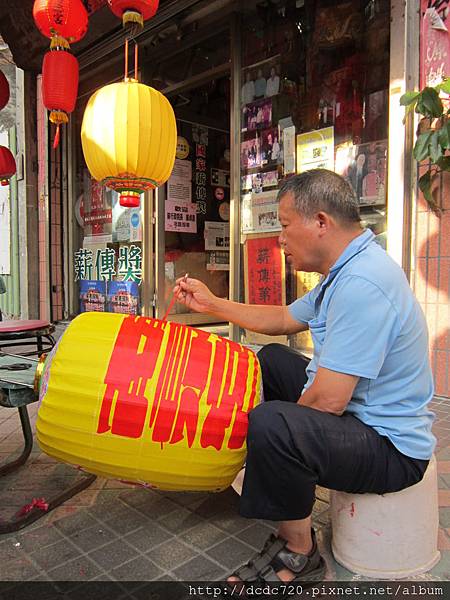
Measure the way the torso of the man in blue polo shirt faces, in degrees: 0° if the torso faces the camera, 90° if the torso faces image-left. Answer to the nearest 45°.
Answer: approximately 90°

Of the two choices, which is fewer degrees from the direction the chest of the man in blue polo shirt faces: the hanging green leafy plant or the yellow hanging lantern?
the yellow hanging lantern

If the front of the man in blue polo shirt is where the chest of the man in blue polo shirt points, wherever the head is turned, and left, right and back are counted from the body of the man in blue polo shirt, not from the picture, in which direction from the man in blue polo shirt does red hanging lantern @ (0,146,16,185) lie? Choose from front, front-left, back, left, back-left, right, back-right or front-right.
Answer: front-right

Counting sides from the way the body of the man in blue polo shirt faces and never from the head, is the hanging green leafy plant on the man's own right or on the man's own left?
on the man's own right

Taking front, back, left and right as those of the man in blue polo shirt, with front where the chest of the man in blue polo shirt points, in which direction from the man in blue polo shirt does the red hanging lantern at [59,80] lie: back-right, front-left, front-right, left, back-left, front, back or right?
front-right

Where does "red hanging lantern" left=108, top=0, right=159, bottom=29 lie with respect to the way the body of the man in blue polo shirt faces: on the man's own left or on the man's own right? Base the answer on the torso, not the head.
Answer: on the man's own right

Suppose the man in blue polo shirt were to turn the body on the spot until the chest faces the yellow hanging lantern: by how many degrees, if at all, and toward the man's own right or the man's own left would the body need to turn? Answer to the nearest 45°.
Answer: approximately 45° to the man's own right

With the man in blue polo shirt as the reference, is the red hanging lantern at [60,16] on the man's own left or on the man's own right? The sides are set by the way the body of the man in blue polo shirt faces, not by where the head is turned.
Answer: on the man's own right

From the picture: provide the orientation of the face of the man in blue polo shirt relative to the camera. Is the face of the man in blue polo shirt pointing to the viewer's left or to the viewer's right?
to the viewer's left

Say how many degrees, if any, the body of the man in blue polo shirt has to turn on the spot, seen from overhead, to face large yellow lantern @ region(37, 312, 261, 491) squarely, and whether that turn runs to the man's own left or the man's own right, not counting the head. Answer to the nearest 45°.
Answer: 0° — they already face it
